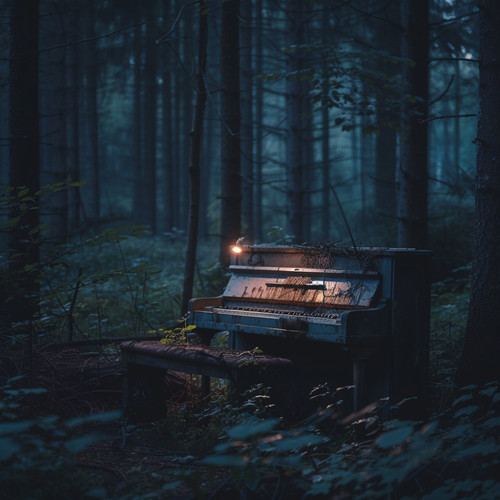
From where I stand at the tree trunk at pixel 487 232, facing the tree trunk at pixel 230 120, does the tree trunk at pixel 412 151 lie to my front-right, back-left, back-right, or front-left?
front-right

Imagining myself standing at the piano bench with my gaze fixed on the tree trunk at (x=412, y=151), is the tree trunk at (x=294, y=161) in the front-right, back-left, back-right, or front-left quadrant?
front-left

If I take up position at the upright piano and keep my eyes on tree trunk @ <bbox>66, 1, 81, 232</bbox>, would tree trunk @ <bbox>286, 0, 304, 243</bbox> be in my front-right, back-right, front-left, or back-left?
front-right

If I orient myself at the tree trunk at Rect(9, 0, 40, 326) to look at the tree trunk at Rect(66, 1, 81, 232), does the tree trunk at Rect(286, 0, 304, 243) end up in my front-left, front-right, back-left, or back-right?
front-right

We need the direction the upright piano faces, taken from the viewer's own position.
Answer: facing the viewer and to the left of the viewer

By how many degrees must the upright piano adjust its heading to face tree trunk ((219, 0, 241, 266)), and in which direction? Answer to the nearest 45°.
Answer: approximately 135° to its right

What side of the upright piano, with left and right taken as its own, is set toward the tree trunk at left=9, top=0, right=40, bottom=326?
right

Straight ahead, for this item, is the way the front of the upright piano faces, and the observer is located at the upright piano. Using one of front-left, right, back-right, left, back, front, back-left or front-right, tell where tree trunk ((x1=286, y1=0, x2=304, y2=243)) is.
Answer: back-right

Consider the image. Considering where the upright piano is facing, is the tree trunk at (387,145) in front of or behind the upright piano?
behind
